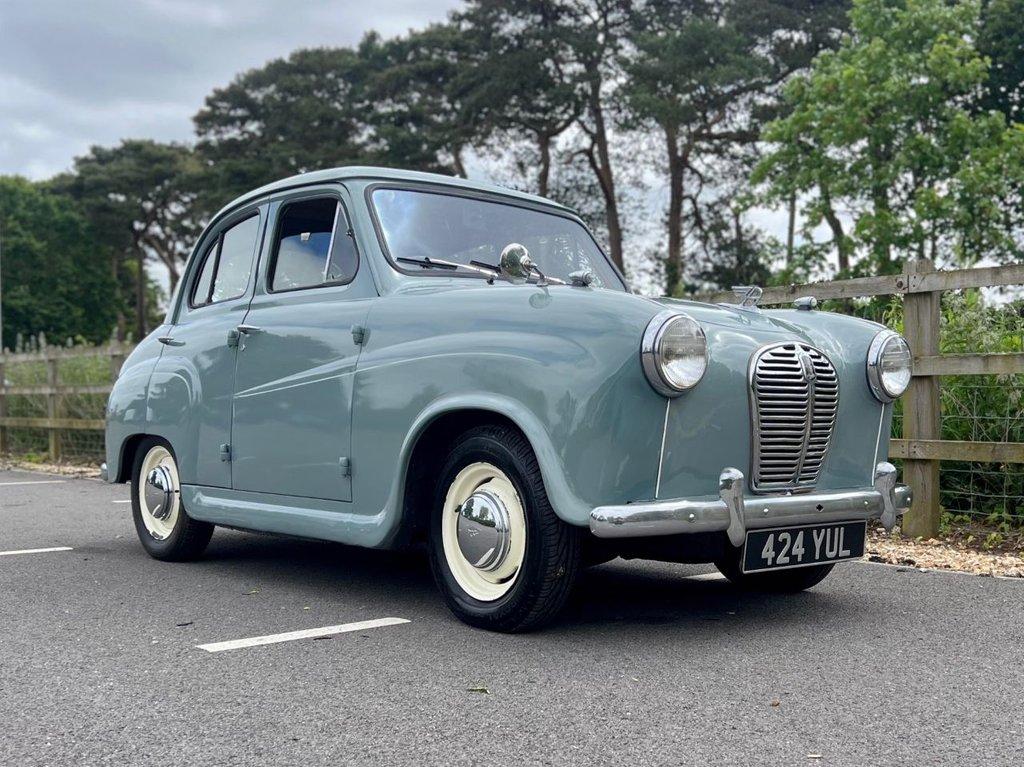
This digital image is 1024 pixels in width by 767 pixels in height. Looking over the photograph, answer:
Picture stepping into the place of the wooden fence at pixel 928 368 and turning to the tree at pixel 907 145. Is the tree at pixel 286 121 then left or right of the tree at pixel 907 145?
left

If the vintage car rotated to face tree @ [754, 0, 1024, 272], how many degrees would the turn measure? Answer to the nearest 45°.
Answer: approximately 90° to its left

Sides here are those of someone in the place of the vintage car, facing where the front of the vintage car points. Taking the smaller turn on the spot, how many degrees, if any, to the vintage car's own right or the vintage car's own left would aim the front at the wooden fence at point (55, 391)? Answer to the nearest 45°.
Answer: approximately 180°

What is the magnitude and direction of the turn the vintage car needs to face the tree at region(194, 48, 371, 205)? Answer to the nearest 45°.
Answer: approximately 135° to its left

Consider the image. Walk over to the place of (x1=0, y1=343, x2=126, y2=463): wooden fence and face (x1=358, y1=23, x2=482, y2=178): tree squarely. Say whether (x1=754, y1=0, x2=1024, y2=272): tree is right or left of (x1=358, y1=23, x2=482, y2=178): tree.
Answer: right

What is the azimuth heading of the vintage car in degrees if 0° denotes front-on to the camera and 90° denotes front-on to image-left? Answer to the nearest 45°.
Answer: approximately 315°

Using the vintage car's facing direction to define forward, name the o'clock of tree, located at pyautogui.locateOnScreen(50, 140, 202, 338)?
The tree is roughly at 7 o'clock from the vintage car.

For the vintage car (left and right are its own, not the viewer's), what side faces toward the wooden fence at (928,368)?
left
